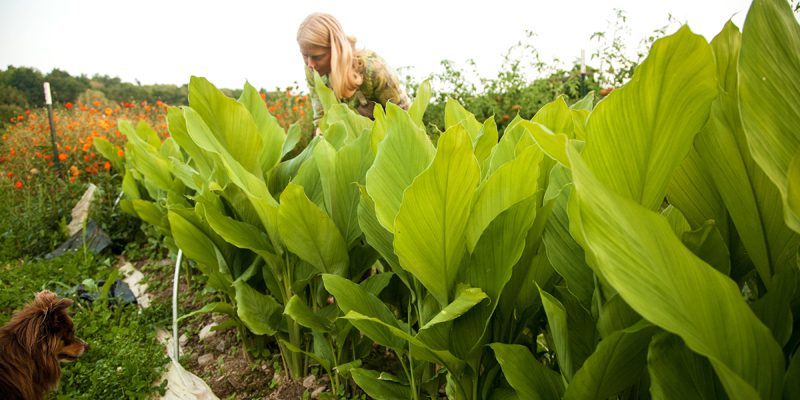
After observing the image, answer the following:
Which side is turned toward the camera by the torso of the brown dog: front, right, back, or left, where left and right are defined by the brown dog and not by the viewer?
right

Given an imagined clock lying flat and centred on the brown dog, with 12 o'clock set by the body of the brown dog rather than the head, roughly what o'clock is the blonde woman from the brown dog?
The blonde woman is roughly at 11 o'clock from the brown dog.

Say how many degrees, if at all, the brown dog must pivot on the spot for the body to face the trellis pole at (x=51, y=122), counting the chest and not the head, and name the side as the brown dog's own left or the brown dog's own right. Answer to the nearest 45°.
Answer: approximately 90° to the brown dog's own left

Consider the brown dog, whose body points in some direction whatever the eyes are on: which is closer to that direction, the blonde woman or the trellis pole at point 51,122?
the blonde woman

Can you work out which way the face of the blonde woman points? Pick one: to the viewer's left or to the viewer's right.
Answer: to the viewer's left
